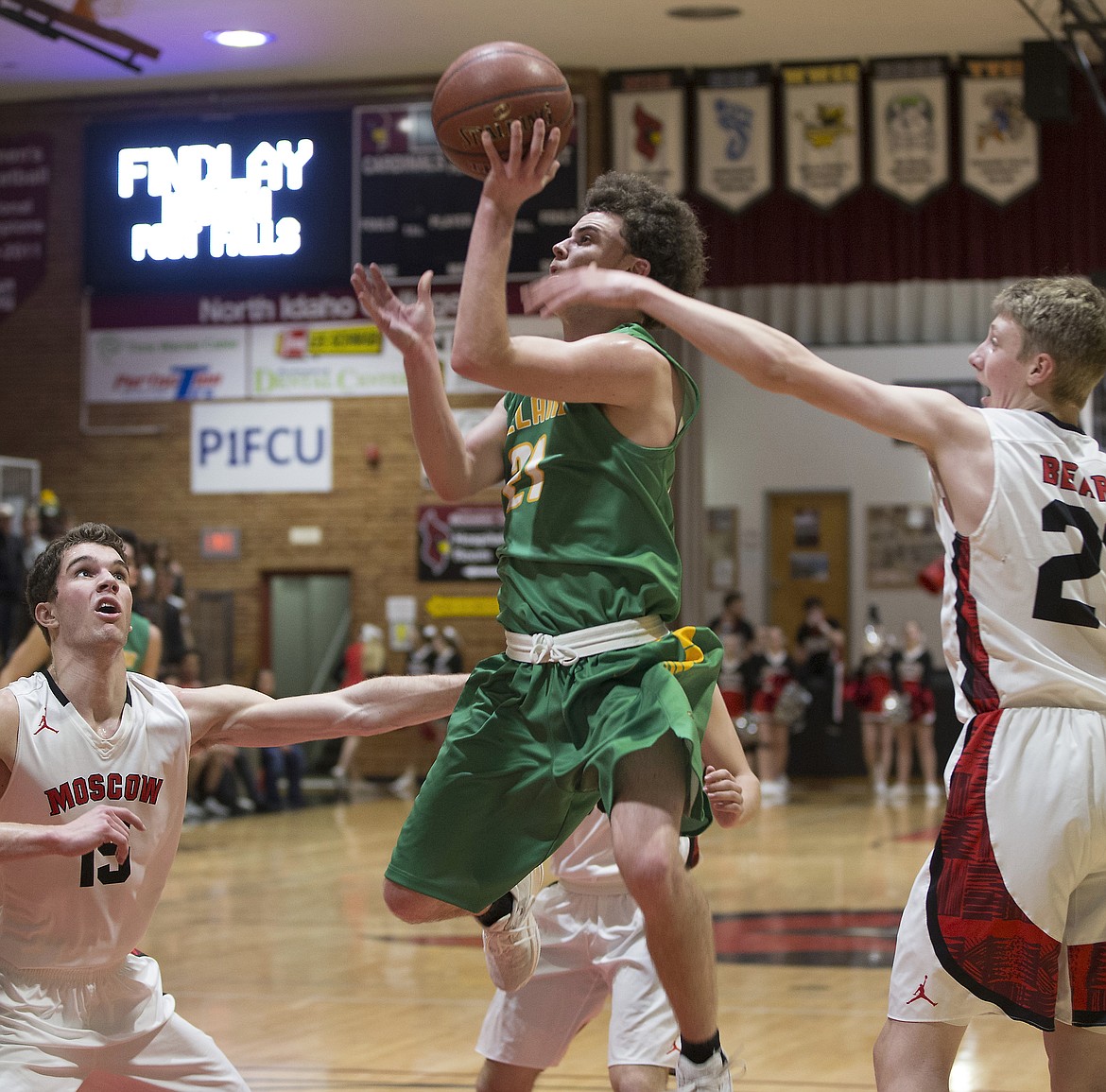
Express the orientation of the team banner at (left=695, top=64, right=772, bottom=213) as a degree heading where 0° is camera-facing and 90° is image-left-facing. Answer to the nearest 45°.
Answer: approximately 0°

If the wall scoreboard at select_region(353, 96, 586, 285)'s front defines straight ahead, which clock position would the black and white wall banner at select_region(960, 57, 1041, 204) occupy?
The black and white wall banner is roughly at 9 o'clock from the wall scoreboard.

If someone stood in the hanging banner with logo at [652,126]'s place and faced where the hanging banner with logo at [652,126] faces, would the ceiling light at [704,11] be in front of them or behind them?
in front

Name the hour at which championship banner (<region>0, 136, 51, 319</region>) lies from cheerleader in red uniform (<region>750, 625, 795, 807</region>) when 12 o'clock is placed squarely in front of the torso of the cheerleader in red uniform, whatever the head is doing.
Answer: The championship banner is roughly at 3 o'clock from the cheerleader in red uniform.

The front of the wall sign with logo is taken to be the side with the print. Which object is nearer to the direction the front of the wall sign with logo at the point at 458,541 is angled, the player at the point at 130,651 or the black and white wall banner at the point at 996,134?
the player

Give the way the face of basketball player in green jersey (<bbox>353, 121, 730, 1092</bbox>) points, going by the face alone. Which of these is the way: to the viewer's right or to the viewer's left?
to the viewer's left
